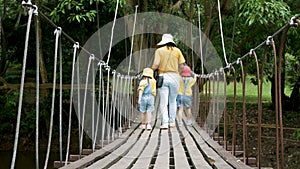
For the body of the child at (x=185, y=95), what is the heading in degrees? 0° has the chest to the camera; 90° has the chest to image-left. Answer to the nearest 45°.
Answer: approximately 180°

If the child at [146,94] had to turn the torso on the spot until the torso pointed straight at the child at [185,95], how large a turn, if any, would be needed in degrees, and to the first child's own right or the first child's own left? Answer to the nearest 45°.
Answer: approximately 45° to the first child's own right

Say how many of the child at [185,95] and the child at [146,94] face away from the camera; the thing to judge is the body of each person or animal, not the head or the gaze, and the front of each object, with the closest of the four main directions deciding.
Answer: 2

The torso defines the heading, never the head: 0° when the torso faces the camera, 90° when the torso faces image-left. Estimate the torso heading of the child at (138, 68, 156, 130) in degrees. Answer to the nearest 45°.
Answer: approximately 180°

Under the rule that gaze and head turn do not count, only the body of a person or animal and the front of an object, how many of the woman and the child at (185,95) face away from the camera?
2

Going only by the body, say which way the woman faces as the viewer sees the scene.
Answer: away from the camera

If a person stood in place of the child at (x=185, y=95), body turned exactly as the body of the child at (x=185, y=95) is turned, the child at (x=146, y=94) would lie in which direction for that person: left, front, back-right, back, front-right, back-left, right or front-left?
back-left
